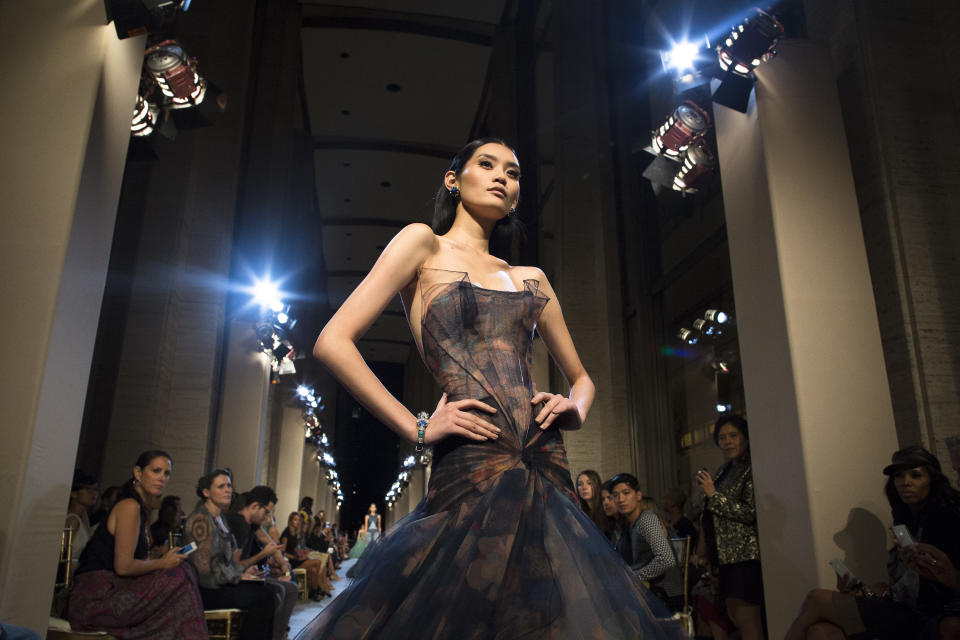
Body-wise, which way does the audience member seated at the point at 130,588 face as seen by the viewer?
to the viewer's right

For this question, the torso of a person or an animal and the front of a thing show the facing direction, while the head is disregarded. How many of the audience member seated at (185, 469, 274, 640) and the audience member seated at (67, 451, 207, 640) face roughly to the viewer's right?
2

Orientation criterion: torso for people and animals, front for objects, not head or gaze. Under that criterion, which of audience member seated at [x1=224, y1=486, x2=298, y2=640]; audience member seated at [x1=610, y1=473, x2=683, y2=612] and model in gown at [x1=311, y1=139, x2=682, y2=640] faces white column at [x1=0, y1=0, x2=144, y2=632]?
audience member seated at [x1=610, y1=473, x2=683, y2=612]

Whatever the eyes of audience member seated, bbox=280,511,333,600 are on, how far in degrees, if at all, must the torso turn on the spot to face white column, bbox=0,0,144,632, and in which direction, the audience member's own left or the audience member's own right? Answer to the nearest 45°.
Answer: approximately 90° to the audience member's own right

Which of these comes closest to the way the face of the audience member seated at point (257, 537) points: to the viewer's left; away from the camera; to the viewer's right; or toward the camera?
to the viewer's right

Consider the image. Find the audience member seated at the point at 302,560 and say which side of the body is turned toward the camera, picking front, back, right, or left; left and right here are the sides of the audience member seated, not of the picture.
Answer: right

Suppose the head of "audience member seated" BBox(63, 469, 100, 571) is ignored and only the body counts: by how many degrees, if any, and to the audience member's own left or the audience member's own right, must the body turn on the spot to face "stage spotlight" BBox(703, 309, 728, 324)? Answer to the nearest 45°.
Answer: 0° — they already face it

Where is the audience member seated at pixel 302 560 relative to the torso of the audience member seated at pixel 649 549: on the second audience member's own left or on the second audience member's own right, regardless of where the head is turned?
on the second audience member's own right

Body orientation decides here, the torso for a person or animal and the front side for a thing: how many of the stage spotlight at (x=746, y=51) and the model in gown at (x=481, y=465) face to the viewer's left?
1

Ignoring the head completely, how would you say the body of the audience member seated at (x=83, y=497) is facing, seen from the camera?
to the viewer's right
